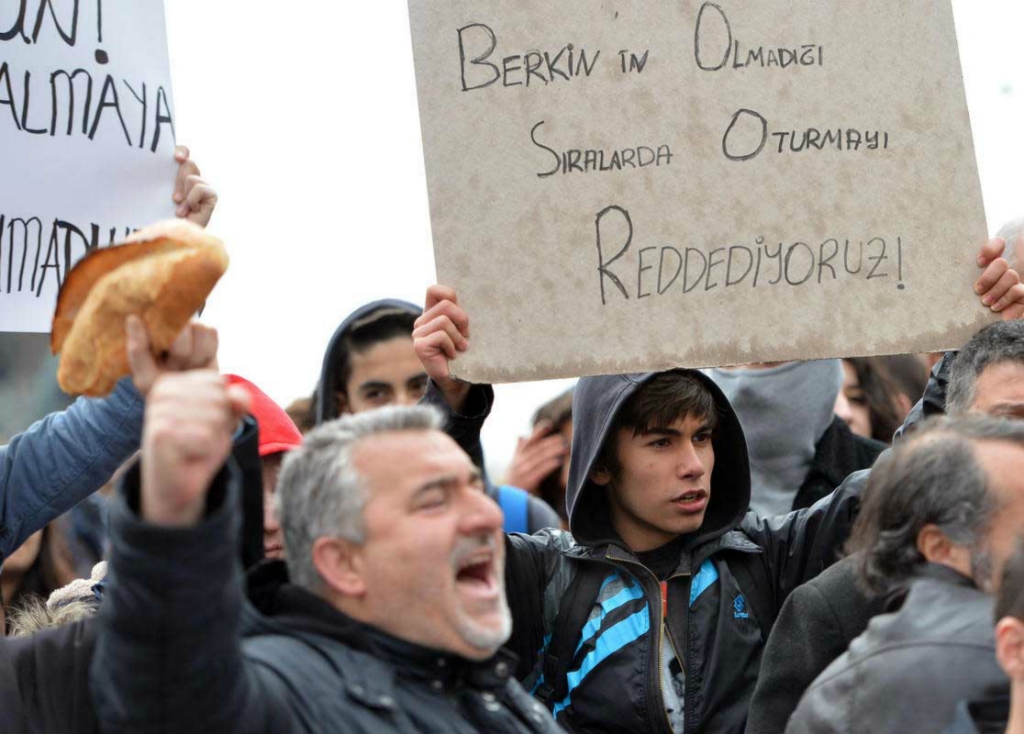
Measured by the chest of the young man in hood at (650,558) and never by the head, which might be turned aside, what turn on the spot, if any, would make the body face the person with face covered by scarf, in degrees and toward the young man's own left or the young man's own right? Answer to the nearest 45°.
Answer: approximately 180°

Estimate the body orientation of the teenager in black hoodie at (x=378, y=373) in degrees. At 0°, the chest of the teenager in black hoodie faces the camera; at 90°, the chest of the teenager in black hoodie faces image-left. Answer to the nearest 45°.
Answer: approximately 315°

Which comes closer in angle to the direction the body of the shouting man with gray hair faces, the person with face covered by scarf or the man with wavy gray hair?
the man with wavy gray hair

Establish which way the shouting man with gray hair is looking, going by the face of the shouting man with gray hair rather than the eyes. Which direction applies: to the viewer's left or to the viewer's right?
to the viewer's right

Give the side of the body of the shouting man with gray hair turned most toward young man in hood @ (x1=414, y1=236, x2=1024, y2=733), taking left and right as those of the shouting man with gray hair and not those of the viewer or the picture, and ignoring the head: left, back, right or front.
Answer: left

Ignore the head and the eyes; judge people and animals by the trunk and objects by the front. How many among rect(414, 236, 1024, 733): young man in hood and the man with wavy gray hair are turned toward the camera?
1

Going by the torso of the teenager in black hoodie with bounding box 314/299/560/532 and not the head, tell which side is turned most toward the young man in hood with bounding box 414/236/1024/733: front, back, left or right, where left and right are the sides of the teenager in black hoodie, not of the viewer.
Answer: front

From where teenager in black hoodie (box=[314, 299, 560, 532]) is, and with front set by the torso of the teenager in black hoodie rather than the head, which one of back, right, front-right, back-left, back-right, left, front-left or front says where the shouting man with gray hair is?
front-right
